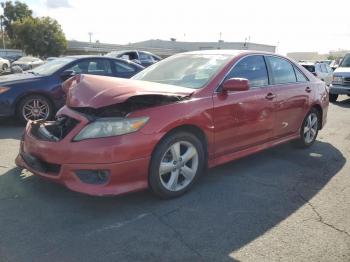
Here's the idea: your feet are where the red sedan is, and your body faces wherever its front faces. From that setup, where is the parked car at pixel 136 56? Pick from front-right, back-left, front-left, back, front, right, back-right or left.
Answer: back-right

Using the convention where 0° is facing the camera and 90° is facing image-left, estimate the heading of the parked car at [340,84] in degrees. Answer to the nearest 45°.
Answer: approximately 45°

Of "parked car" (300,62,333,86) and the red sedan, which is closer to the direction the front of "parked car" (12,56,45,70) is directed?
the red sedan

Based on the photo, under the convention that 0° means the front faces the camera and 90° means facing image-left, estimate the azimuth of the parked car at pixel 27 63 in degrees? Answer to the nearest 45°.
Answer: approximately 45°

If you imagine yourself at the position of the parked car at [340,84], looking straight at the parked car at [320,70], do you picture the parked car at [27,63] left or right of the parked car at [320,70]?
left

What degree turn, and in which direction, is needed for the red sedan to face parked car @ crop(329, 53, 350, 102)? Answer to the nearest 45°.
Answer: approximately 180°

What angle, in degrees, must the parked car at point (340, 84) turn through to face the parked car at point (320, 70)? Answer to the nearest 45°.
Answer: approximately 135° to its right

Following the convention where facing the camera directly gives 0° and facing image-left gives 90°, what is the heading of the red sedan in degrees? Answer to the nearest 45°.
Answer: approximately 45°
